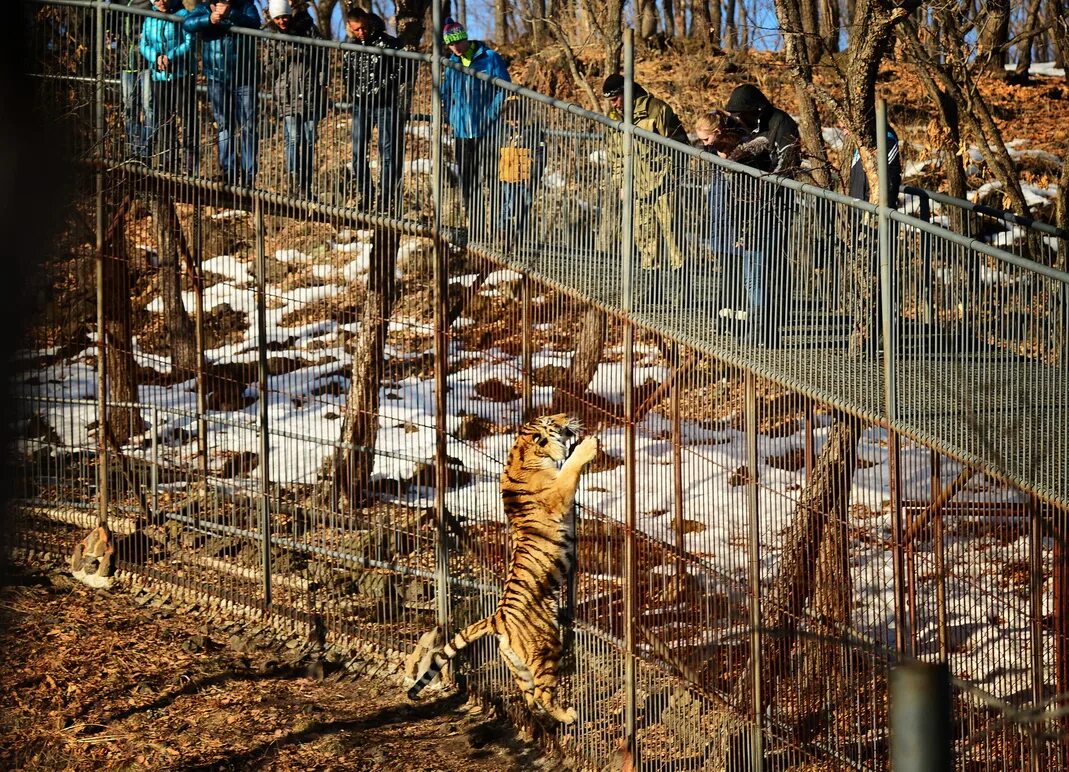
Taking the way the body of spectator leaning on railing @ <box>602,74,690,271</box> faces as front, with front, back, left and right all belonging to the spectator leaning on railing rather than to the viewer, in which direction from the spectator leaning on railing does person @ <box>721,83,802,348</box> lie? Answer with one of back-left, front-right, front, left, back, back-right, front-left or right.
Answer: left

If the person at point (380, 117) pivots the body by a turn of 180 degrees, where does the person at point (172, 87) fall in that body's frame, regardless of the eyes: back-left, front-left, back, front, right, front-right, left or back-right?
front-left

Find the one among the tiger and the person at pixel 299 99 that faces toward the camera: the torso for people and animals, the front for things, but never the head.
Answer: the person

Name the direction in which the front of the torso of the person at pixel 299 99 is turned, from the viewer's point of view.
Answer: toward the camera

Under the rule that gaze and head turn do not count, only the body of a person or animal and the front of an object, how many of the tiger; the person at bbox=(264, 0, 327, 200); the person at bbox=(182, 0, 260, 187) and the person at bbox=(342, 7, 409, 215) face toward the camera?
3

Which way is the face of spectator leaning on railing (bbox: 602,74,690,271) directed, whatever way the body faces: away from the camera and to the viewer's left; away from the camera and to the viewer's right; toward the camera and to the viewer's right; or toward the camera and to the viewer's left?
toward the camera and to the viewer's left

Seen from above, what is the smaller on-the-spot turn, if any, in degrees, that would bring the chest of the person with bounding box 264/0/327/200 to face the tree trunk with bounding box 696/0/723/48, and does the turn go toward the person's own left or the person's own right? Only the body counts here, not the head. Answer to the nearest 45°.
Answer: approximately 180°

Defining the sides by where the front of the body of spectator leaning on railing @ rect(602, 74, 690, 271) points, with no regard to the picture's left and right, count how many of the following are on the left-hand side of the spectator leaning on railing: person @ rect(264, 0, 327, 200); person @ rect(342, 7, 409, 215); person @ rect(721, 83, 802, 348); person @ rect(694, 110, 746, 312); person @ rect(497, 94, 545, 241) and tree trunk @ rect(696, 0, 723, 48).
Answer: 2

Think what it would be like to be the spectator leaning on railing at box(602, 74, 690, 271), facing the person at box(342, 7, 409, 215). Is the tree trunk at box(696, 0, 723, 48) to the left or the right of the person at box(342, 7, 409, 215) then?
right

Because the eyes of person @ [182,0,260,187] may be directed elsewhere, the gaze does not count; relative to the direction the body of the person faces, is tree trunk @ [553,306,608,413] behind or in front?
in front

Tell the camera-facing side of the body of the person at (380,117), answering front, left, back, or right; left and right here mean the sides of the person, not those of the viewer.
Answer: front

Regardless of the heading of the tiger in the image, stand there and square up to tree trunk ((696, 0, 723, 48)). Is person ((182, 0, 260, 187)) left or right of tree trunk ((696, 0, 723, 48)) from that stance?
left

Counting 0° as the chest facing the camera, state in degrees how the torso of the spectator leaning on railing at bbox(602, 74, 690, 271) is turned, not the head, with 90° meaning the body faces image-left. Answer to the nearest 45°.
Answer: approximately 45°

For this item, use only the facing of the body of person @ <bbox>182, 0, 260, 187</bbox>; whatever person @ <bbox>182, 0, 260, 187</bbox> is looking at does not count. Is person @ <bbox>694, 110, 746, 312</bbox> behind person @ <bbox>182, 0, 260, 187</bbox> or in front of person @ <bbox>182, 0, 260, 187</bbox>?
in front
